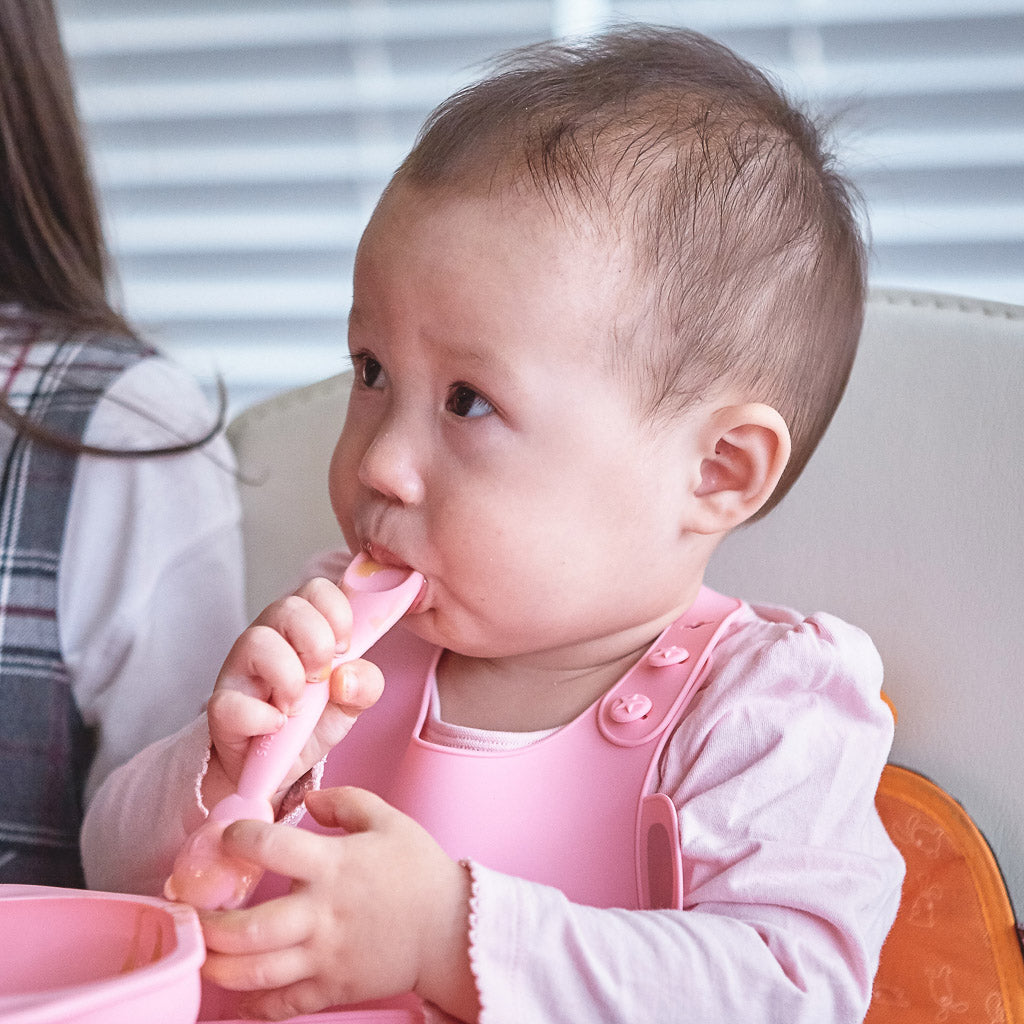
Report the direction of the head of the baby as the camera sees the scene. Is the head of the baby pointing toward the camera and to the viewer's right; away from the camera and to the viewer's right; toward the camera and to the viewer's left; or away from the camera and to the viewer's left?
toward the camera and to the viewer's left

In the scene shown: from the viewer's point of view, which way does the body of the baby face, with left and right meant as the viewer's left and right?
facing the viewer and to the left of the viewer
